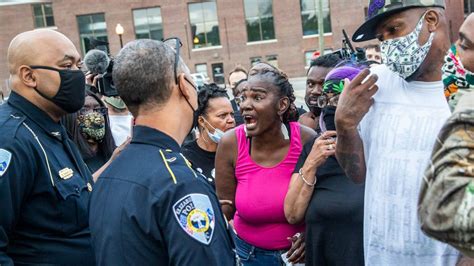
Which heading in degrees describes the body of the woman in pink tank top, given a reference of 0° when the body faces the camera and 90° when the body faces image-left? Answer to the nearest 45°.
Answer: approximately 45°

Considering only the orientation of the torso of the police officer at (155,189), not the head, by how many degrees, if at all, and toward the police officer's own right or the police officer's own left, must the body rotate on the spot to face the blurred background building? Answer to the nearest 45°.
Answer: approximately 45° to the police officer's own left

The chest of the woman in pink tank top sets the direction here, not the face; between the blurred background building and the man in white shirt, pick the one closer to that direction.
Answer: the man in white shirt

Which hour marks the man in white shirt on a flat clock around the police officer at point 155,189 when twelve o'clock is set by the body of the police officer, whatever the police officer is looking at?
The man in white shirt is roughly at 1 o'clock from the police officer.

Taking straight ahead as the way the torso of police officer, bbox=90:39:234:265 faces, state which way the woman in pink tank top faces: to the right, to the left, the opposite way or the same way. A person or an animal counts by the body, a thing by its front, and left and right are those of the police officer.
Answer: the opposite way

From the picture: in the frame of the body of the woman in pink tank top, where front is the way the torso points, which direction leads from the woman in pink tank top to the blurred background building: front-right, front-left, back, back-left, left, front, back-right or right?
back-right

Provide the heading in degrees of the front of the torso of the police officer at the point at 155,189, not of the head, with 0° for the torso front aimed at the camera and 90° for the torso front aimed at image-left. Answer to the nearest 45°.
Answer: approximately 225°

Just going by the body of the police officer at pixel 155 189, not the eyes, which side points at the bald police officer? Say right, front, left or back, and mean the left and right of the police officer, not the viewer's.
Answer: left
